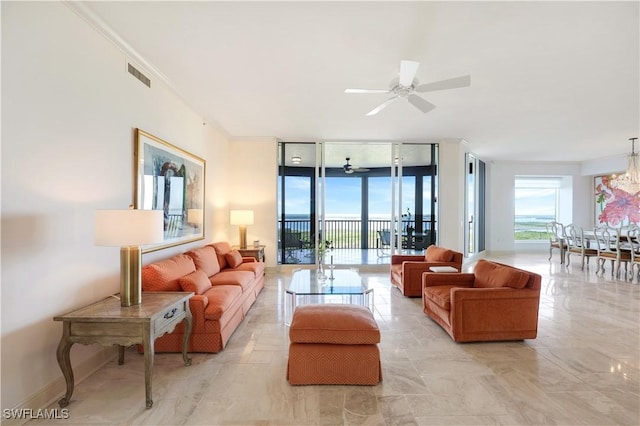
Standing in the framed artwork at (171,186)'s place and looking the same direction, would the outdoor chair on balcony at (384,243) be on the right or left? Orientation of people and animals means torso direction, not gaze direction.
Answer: on its left

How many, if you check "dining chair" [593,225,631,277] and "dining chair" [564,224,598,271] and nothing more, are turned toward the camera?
0

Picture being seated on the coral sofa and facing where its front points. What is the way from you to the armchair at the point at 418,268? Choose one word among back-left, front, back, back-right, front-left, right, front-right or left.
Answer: front-left

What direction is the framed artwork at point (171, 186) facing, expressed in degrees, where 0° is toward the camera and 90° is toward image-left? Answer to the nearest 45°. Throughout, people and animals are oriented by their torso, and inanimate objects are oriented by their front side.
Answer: approximately 315°

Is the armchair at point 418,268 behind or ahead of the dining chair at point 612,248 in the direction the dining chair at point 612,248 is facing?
behind

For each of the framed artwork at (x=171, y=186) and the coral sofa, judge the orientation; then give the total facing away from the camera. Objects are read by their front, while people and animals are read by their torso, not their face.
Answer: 0

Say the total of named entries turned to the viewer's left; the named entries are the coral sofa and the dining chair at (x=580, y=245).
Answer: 0

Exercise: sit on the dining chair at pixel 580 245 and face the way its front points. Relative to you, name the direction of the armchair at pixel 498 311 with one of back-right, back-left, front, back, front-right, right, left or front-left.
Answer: back-right

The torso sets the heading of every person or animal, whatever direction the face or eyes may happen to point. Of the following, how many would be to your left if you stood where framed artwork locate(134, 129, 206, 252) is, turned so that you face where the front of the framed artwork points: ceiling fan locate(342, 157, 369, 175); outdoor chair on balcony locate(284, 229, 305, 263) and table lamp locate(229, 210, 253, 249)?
3

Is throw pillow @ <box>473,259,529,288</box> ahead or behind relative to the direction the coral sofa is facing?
ahead

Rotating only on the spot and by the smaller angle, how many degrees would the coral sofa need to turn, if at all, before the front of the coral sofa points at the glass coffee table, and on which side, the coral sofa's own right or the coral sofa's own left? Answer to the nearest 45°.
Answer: approximately 45° to the coral sofa's own left

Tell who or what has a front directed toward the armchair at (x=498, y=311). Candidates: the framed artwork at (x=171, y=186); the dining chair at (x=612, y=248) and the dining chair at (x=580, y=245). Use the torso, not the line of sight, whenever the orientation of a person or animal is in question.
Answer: the framed artwork

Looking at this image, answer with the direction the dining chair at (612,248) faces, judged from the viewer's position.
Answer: facing away from the viewer and to the right of the viewer

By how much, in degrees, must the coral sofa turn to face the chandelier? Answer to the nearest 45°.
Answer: approximately 45° to its left

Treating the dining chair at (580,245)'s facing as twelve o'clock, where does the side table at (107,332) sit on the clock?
The side table is roughly at 5 o'clock from the dining chair.
